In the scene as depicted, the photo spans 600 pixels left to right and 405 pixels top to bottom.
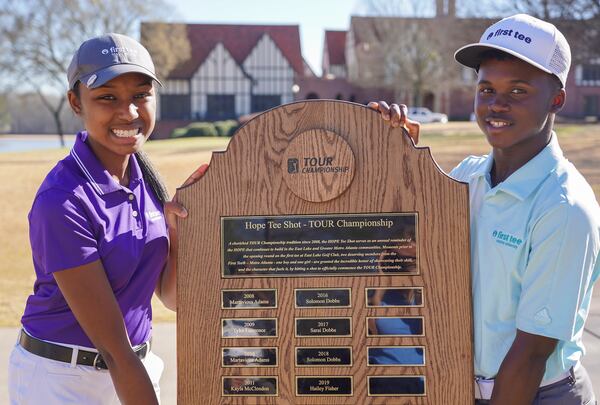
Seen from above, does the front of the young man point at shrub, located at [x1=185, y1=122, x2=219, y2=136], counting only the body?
no

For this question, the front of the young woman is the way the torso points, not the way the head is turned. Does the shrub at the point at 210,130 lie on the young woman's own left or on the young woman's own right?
on the young woman's own left

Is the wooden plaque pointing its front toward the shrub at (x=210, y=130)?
no

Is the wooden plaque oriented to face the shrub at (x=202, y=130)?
no

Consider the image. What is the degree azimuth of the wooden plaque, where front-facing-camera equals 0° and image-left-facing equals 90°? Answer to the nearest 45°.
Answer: approximately 0°

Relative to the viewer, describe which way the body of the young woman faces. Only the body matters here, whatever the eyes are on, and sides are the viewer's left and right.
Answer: facing the viewer and to the right of the viewer

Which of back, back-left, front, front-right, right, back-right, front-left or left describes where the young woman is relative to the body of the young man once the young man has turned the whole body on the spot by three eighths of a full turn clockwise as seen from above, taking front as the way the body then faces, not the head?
left

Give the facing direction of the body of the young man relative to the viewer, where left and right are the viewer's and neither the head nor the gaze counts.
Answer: facing the viewer and to the left of the viewer
